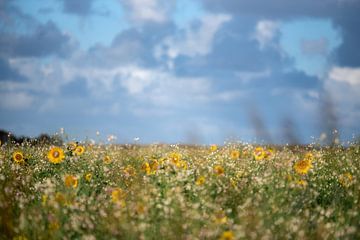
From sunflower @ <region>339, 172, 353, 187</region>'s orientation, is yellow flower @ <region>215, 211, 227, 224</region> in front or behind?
in front

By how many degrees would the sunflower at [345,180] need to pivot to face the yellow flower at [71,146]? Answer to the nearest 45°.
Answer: approximately 90° to its right

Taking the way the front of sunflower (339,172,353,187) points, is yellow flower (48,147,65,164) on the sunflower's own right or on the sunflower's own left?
on the sunflower's own right

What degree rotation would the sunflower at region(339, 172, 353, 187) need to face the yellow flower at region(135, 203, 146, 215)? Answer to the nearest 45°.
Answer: approximately 45° to its right

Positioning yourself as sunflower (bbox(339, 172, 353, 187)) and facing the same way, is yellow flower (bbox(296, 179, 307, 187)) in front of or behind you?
in front

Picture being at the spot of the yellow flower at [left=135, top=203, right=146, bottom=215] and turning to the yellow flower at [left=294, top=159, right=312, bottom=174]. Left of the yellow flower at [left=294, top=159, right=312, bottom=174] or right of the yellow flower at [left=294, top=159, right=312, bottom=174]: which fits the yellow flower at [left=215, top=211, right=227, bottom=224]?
right

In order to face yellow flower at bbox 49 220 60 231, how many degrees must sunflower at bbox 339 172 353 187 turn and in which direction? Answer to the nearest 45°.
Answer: approximately 45° to its right

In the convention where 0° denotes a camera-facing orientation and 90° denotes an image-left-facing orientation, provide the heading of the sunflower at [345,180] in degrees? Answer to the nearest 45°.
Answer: approximately 0°

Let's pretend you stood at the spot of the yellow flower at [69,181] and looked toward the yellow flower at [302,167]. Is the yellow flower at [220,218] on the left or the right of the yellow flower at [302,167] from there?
right

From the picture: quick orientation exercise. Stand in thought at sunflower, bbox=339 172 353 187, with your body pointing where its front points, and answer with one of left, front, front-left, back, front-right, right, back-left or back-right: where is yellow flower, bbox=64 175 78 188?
front-right
